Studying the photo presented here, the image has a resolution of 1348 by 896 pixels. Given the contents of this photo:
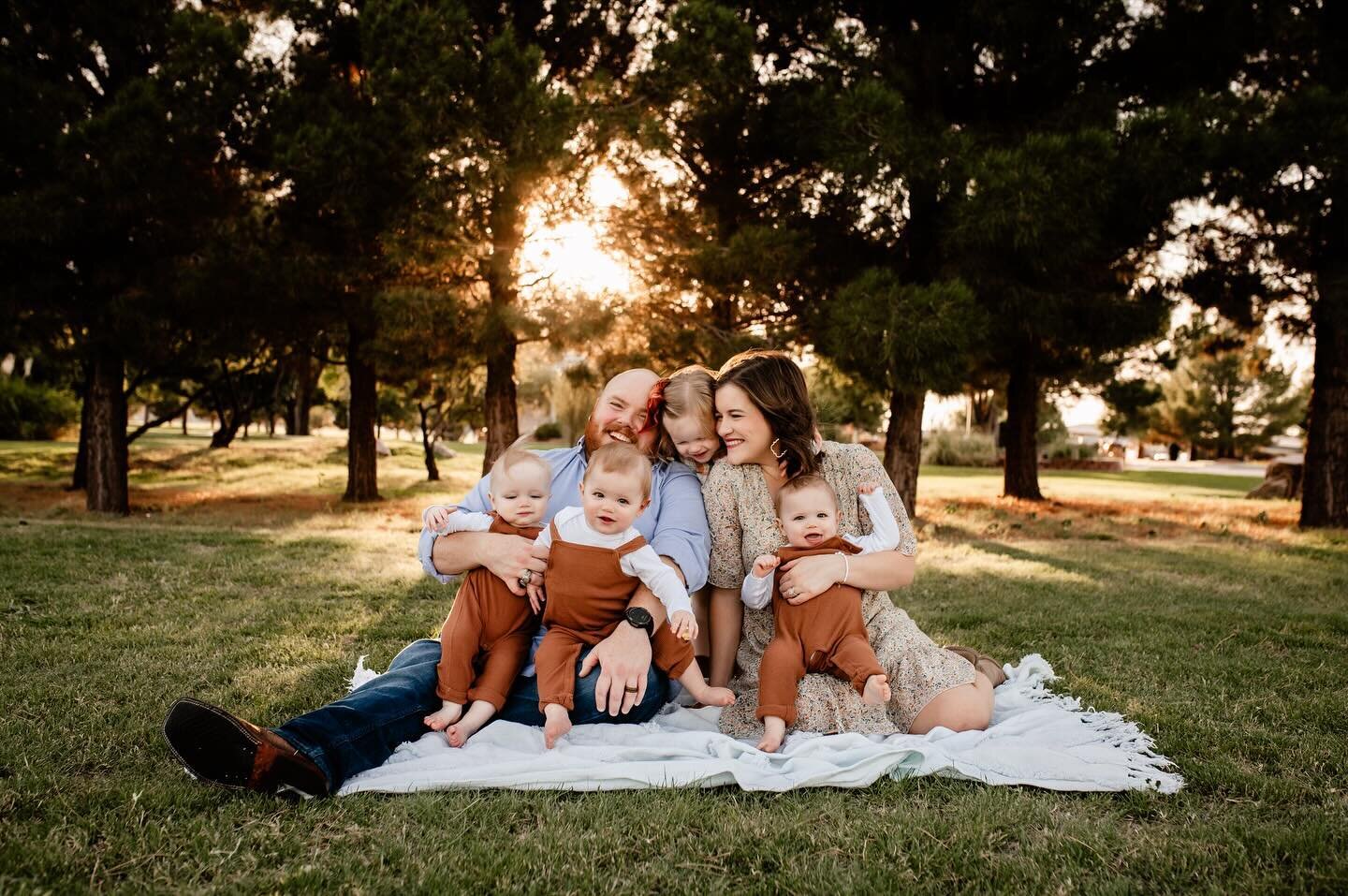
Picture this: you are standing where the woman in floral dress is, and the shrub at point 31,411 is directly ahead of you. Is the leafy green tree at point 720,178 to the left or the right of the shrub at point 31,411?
right

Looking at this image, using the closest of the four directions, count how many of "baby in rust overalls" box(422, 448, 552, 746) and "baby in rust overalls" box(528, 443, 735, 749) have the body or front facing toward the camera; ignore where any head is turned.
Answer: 2

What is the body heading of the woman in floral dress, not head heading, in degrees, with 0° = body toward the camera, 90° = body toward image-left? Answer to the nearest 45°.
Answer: approximately 45°

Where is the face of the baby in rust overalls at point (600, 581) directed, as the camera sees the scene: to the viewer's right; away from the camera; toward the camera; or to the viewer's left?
toward the camera

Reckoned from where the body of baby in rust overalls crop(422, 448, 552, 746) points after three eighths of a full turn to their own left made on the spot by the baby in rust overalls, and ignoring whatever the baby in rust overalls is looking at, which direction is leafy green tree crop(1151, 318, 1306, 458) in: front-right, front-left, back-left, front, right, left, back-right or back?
front

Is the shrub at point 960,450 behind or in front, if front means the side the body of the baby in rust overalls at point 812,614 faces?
behind

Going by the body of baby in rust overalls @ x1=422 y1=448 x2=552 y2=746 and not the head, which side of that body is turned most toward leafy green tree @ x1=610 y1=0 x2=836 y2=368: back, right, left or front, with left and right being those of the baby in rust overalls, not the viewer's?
back

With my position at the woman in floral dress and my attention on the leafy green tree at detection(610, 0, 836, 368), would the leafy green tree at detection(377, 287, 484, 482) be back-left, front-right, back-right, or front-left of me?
front-left

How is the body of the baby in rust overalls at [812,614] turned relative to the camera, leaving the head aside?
toward the camera

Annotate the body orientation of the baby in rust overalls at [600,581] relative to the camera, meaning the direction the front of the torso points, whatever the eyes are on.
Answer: toward the camera

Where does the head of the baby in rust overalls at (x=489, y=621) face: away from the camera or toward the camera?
toward the camera

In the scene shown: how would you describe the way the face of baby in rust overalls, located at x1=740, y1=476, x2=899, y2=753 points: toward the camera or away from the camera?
toward the camera

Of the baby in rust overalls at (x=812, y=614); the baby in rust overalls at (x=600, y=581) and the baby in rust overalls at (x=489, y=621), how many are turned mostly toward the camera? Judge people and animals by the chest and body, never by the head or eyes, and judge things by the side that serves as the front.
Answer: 3

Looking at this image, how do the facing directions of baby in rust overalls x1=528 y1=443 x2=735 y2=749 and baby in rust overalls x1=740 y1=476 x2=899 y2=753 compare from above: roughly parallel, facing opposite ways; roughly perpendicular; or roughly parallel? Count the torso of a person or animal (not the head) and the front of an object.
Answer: roughly parallel

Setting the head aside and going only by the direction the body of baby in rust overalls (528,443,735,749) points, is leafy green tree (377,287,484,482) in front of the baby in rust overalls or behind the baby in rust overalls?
behind

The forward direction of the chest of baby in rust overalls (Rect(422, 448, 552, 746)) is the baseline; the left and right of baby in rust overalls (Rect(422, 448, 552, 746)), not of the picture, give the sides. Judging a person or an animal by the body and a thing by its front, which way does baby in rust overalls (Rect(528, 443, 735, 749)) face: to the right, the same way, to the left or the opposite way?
the same way
